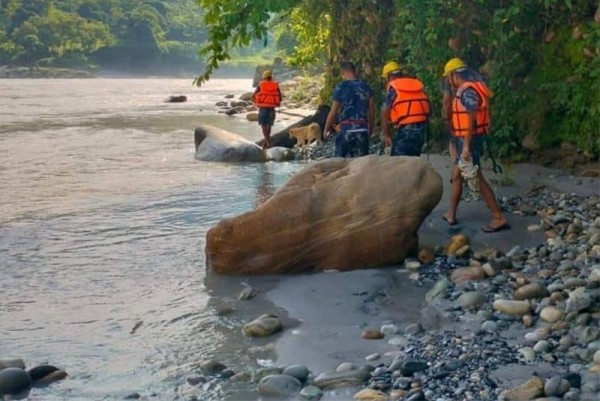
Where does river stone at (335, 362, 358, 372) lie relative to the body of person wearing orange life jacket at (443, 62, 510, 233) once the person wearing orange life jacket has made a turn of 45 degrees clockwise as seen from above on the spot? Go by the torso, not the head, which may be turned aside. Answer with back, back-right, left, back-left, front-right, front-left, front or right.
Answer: back-left

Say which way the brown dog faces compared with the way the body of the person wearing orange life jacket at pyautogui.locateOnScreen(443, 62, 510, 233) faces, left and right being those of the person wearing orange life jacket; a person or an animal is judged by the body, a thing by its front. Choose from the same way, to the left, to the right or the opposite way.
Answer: the same way

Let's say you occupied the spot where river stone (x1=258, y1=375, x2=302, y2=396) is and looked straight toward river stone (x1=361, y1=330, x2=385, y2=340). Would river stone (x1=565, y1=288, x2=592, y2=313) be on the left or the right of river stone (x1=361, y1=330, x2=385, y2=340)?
right

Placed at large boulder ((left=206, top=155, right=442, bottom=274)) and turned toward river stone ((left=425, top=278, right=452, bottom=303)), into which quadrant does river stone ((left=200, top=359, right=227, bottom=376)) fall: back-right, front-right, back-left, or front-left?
front-right

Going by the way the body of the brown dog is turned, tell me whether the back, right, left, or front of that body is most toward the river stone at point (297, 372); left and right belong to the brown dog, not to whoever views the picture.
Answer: left

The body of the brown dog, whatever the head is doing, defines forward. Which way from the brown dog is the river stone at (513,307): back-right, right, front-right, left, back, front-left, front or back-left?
left

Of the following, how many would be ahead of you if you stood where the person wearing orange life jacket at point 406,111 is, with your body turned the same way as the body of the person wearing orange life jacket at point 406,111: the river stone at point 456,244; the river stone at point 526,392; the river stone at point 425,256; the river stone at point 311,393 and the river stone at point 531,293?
0

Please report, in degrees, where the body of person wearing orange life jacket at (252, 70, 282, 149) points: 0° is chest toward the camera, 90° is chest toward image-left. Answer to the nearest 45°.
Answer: approximately 180°

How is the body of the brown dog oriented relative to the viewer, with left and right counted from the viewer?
facing to the left of the viewer

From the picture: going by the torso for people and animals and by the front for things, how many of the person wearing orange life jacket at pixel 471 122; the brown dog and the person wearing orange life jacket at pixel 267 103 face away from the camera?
1

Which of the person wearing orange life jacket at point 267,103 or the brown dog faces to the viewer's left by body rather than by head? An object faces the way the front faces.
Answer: the brown dog

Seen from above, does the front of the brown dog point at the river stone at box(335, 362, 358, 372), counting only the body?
no

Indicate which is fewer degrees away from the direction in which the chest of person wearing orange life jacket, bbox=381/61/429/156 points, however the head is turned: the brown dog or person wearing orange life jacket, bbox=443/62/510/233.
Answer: the brown dog

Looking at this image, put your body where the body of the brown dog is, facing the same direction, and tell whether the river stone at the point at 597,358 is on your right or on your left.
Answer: on your left

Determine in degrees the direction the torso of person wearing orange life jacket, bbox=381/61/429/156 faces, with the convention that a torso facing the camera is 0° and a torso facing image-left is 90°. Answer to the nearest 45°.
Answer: approximately 135°
